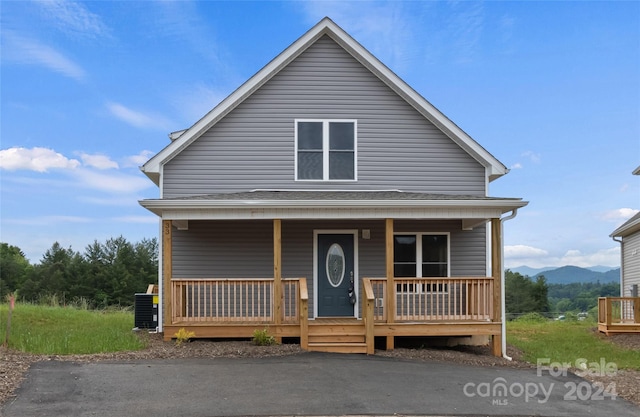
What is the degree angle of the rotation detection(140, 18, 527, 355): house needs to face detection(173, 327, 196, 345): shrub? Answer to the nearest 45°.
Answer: approximately 45° to its right

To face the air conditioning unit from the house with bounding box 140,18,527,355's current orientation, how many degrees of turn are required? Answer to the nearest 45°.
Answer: approximately 90° to its right

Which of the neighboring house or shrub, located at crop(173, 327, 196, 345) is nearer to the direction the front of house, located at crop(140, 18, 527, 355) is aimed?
the shrub

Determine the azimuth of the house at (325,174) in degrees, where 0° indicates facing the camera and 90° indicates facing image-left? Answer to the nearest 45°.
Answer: approximately 0°

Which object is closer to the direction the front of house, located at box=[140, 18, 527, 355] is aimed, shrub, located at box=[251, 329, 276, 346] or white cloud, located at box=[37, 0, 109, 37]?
the shrub

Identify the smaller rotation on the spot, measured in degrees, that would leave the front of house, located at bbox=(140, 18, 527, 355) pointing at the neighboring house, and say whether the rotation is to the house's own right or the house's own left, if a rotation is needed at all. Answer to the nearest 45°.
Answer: approximately 135° to the house's own left

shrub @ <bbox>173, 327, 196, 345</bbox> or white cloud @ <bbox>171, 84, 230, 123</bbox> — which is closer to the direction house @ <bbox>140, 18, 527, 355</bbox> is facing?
the shrub
